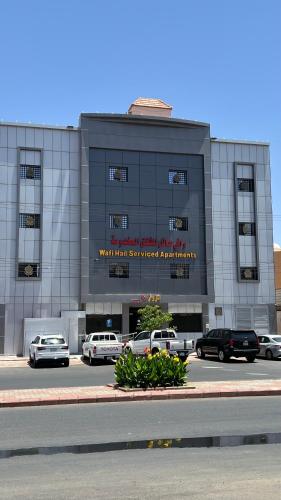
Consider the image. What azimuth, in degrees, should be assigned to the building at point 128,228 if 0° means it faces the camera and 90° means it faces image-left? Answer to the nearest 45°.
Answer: approximately 0°

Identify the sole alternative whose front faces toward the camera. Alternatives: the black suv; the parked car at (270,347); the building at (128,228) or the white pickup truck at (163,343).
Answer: the building

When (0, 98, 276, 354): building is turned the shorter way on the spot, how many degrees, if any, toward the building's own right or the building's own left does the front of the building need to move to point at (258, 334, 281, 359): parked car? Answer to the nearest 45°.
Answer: approximately 45° to the building's own left

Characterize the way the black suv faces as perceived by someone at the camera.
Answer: facing away from the viewer and to the left of the viewer

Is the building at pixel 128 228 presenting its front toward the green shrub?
yes

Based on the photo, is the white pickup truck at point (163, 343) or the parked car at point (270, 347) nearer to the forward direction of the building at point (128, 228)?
the white pickup truck
